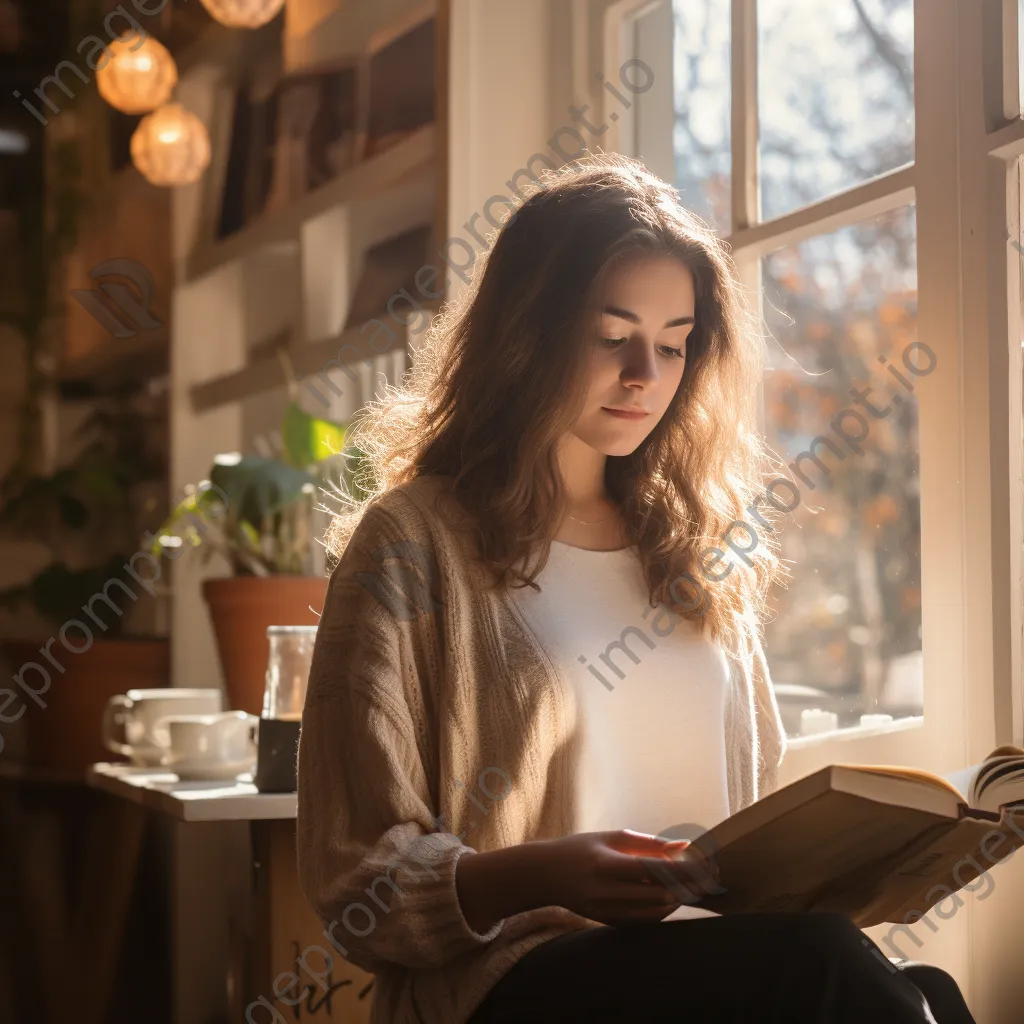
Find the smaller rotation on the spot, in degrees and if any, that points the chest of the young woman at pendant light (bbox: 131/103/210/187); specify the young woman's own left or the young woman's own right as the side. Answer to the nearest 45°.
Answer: approximately 180°

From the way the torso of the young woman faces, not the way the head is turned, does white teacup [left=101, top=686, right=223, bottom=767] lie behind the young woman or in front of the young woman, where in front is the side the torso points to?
behind

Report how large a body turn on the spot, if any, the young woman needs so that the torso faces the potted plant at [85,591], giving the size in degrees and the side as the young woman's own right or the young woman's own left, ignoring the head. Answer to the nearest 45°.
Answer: approximately 180°

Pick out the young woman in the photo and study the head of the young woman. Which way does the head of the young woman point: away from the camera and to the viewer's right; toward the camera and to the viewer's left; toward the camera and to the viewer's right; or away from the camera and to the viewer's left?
toward the camera and to the viewer's right

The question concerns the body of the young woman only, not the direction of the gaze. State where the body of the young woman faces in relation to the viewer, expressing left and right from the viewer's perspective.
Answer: facing the viewer and to the right of the viewer

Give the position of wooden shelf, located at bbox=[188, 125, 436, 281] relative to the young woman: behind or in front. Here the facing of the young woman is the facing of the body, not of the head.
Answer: behind

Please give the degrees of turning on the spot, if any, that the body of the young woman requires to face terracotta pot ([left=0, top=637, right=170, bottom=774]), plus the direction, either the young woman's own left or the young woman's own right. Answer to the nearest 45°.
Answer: approximately 180°

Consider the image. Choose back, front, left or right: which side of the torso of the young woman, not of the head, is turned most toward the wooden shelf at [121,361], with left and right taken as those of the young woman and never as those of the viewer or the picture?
back

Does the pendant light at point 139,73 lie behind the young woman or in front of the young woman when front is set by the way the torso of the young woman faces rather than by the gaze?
behind

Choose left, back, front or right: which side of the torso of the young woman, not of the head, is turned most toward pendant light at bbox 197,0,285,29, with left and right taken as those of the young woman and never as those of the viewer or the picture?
back

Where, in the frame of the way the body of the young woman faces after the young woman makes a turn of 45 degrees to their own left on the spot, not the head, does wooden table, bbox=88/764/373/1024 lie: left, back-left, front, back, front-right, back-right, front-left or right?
back-left
